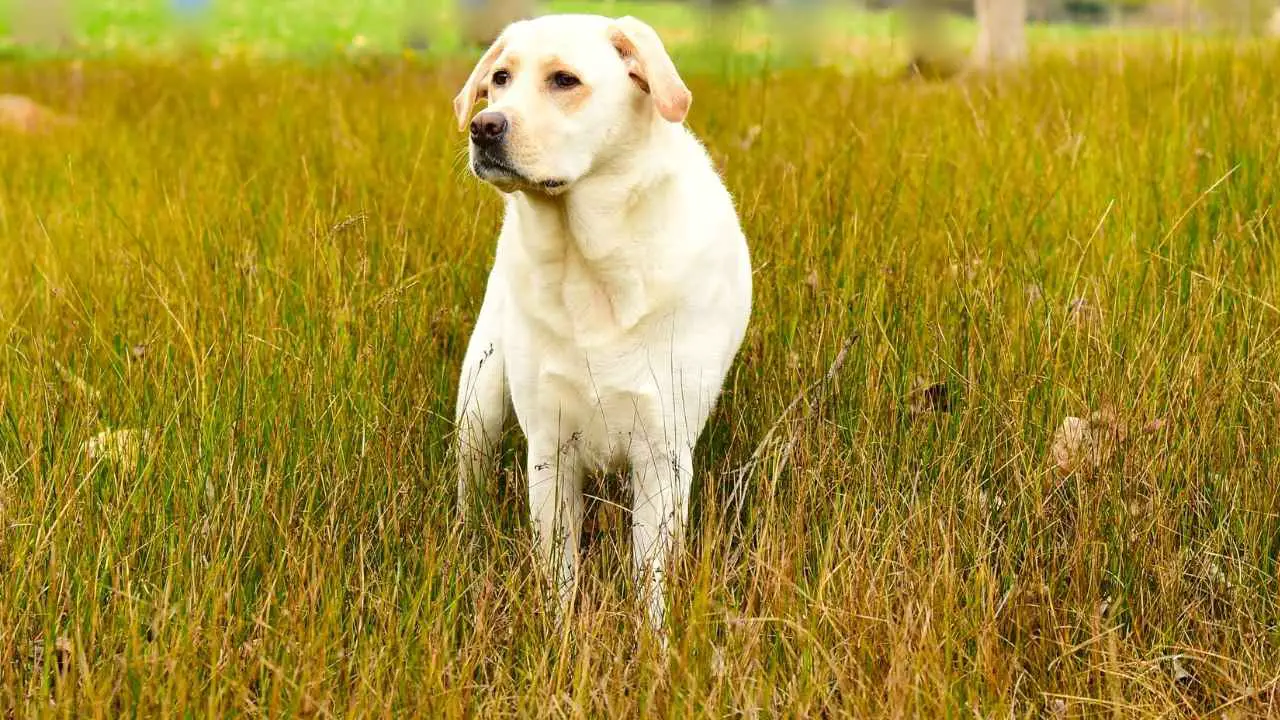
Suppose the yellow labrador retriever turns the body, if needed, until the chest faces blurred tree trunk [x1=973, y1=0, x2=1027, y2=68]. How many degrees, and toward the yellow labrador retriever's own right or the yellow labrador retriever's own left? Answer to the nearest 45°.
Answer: approximately 135° to the yellow labrador retriever's own left

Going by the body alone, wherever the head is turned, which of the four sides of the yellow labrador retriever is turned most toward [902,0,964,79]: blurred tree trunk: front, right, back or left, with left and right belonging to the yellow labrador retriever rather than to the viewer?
back

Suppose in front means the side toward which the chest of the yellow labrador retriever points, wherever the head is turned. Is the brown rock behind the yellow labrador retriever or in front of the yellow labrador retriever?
behind

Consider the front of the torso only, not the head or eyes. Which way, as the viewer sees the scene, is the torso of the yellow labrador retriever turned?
toward the camera
